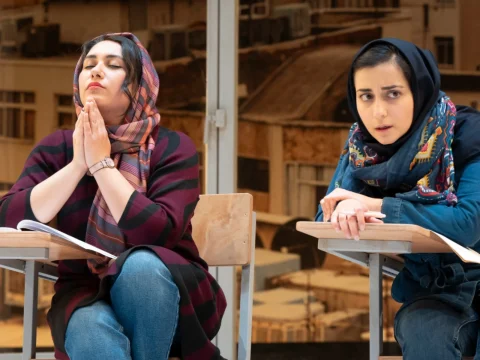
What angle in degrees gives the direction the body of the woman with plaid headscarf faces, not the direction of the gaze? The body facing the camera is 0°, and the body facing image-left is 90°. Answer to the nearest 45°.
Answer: approximately 45°

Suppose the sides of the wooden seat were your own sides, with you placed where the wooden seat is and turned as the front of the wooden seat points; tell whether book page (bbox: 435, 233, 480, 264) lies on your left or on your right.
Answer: on your left

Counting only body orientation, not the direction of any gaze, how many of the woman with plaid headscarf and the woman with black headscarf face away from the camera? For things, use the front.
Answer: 0
